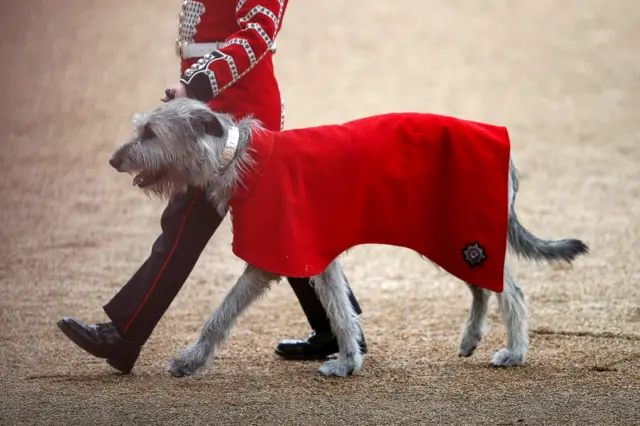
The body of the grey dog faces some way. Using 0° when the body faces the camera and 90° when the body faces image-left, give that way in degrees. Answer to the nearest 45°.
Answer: approximately 90°
